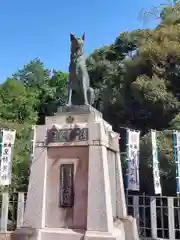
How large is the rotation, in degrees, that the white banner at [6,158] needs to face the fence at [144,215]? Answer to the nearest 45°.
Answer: approximately 90° to its left

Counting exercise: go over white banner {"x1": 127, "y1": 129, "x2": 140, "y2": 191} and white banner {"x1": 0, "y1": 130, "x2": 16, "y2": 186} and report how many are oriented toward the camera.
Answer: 2

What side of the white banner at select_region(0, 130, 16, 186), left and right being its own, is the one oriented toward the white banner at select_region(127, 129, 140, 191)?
left

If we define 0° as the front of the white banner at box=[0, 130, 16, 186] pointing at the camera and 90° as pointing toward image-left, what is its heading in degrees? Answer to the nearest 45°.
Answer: approximately 0°

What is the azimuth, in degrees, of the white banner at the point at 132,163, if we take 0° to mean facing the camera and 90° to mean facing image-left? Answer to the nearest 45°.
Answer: approximately 0°

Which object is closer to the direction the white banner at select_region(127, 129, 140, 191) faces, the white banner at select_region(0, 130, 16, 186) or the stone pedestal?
the stone pedestal
